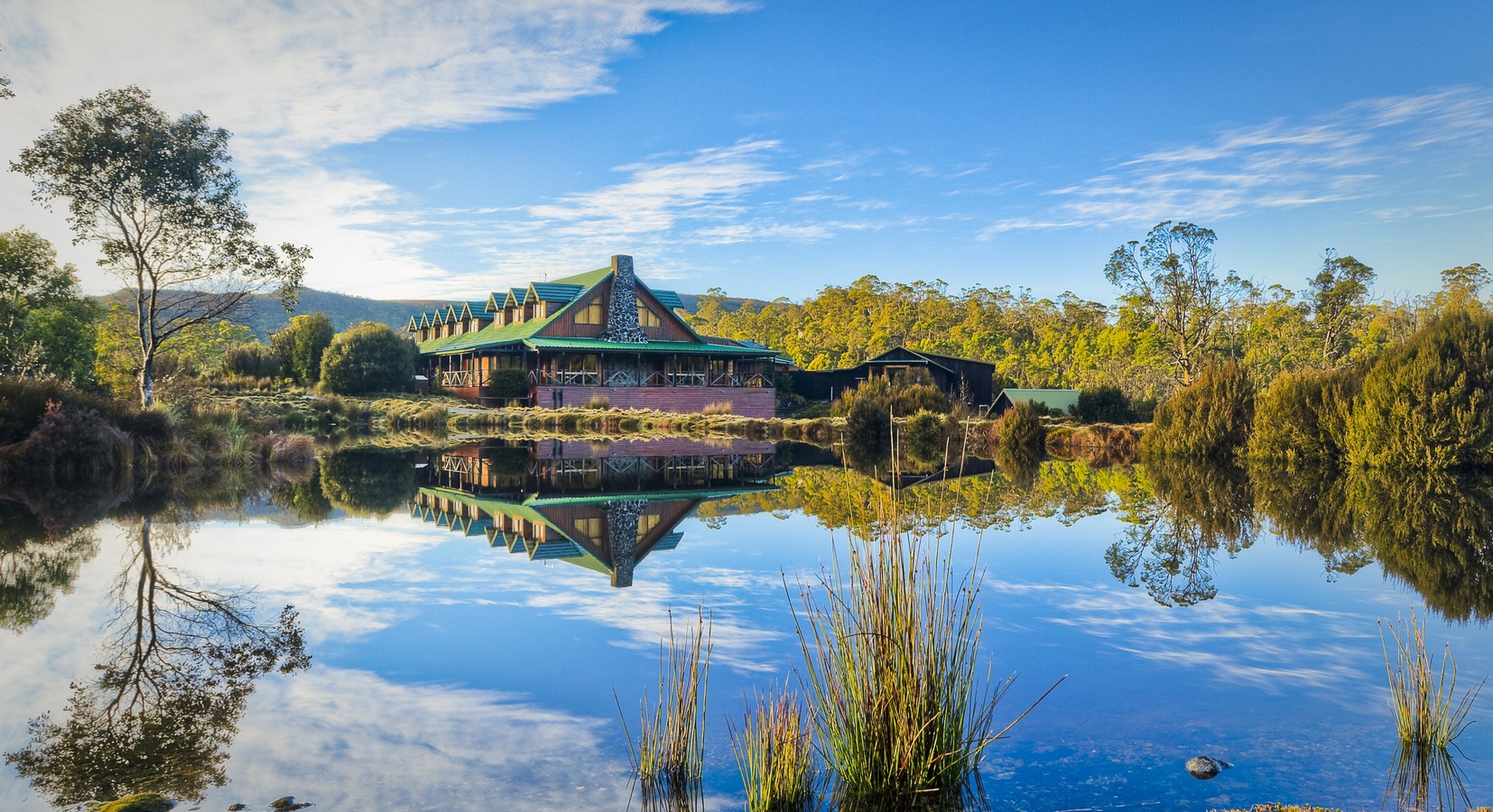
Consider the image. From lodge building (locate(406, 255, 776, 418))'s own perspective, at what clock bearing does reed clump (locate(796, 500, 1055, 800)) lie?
The reed clump is roughly at 12 o'clock from the lodge building.

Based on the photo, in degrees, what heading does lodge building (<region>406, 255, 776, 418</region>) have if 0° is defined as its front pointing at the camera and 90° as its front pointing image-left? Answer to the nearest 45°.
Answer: approximately 0°

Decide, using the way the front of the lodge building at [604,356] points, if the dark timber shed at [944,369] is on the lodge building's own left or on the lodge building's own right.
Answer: on the lodge building's own left

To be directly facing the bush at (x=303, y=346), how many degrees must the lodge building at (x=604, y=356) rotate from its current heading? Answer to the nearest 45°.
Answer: approximately 90° to its right

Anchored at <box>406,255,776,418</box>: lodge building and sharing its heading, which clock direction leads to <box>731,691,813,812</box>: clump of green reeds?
The clump of green reeds is roughly at 12 o'clock from the lodge building.

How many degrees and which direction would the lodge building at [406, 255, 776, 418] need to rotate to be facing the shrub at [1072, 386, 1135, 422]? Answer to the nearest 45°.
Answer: approximately 45° to its left

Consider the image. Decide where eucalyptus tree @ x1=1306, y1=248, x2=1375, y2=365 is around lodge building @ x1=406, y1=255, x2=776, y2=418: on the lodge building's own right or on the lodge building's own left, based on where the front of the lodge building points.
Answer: on the lodge building's own left

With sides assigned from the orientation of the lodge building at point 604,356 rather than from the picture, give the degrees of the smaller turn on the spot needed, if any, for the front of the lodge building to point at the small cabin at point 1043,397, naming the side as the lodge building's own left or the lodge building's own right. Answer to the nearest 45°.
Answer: approximately 45° to the lodge building's own left
